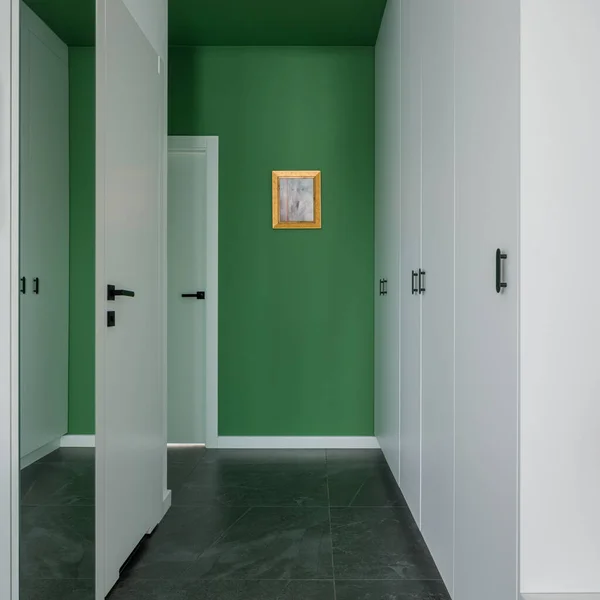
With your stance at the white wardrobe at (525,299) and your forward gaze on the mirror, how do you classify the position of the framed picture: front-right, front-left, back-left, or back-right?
front-right

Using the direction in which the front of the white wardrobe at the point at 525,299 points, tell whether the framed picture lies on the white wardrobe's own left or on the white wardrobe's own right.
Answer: on the white wardrobe's own right

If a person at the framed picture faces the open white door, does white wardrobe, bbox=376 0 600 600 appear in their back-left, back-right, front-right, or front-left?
front-left

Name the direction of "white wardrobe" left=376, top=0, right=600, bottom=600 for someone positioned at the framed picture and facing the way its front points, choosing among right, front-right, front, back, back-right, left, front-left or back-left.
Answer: front

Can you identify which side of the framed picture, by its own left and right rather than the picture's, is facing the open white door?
front

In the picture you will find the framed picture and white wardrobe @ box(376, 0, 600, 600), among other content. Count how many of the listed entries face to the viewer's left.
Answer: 1

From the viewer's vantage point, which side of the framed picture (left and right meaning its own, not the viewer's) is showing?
front

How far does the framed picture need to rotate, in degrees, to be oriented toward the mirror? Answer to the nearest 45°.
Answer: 0° — it already faces it

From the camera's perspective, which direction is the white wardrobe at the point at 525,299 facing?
to the viewer's left

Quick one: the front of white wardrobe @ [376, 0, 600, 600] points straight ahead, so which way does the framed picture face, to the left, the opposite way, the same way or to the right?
to the left
